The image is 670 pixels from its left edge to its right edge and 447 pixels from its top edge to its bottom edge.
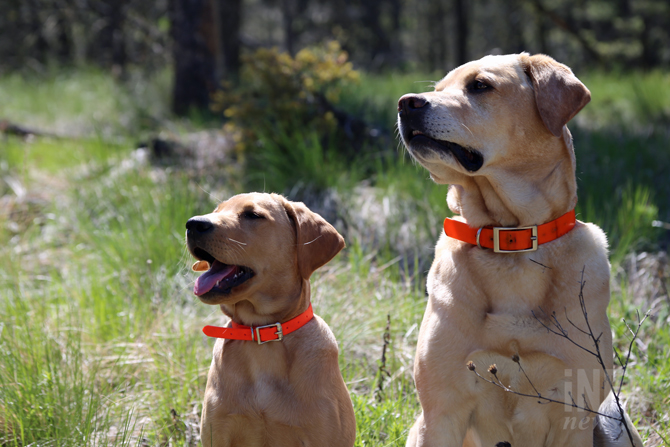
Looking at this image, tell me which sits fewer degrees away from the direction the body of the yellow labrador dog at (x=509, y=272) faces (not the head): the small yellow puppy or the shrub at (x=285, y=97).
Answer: the small yellow puppy

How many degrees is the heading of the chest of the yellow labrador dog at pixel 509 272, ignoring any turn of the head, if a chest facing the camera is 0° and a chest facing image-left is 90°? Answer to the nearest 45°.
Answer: approximately 0°

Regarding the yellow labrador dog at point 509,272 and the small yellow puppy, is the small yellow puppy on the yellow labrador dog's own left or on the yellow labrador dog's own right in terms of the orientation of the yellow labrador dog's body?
on the yellow labrador dog's own right

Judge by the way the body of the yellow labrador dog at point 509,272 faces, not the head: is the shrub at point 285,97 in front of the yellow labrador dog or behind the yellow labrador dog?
behind
